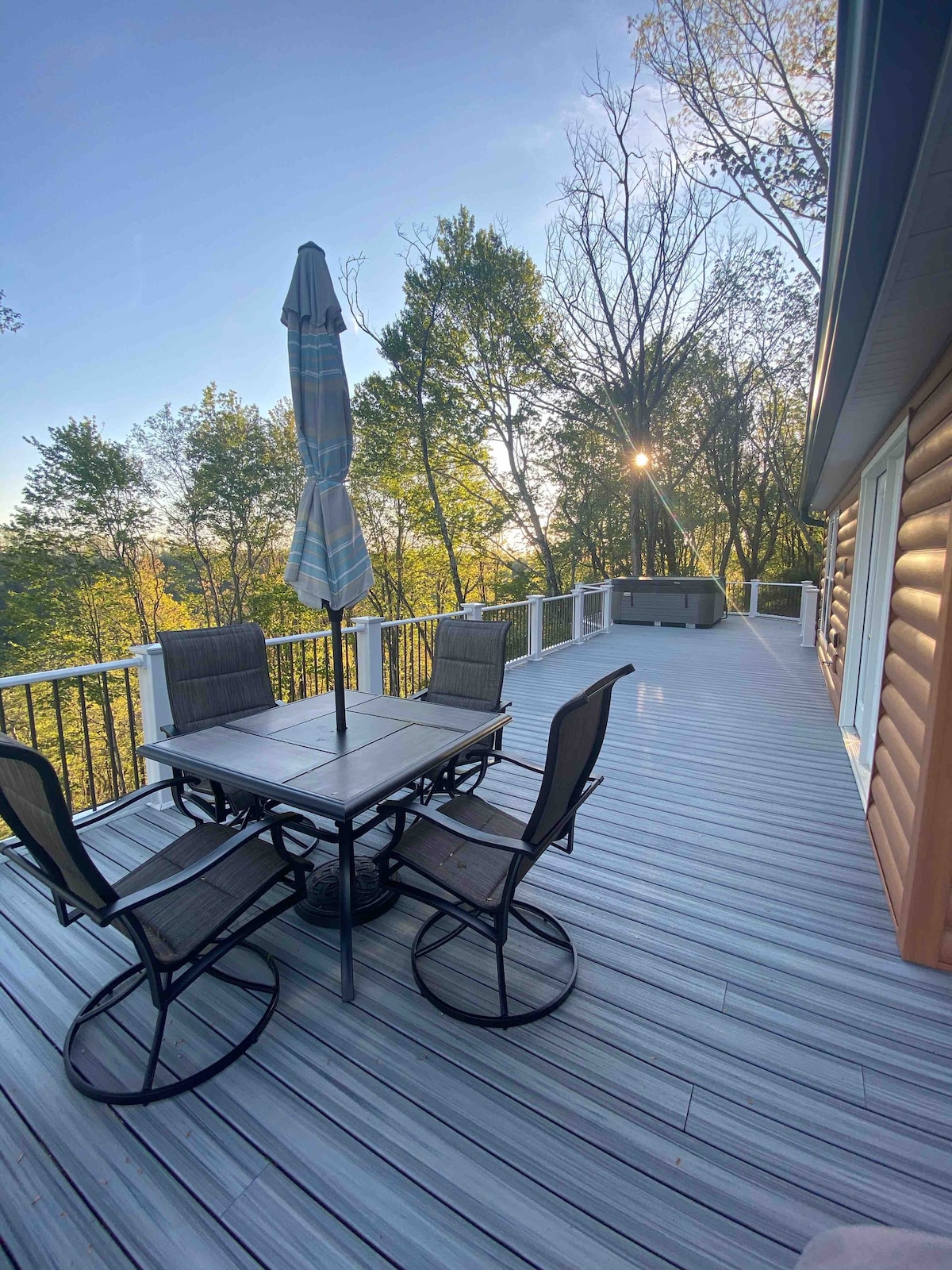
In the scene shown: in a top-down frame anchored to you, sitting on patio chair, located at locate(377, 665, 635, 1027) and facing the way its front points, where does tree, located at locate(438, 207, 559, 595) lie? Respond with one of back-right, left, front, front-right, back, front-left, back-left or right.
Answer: front-right

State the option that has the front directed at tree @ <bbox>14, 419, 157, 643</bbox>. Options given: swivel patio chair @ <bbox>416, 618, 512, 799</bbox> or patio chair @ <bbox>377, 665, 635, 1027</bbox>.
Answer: the patio chair

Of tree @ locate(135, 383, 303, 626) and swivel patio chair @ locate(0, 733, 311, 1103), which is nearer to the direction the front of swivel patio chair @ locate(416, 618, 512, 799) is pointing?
the swivel patio chair

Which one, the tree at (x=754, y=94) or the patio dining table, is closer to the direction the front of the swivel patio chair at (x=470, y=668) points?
the patio dining table

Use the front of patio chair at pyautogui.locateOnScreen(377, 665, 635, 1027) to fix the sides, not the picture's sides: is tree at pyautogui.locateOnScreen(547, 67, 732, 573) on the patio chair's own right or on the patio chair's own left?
on the patio chair's own right

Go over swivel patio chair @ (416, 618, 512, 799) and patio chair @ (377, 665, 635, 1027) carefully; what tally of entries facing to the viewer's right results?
0

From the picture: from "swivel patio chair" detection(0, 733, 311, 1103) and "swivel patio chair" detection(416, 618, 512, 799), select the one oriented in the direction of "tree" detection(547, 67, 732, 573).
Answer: "swivel patio chair" detection(0, 733, 311, 1103)

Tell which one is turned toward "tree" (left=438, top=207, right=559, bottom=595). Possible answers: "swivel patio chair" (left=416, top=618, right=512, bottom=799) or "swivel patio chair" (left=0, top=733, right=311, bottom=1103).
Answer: "swivel patio chair" (left=0, top=733, right=311, bottom=1103)

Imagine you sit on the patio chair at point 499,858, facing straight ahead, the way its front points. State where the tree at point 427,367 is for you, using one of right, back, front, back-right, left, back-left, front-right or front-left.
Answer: front-right

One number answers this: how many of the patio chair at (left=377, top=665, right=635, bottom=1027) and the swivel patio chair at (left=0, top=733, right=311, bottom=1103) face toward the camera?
0

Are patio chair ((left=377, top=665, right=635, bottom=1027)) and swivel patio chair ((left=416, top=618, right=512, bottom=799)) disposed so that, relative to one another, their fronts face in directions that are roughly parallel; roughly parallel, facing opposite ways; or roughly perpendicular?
roughly perpendicular

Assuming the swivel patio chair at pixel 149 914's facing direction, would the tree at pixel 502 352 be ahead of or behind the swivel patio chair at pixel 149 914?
ahead

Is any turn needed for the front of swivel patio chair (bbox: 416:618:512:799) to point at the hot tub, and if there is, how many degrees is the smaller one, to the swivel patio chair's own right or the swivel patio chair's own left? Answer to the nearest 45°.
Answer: approximately 180°

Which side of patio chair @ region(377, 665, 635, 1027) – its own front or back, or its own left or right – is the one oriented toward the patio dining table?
front

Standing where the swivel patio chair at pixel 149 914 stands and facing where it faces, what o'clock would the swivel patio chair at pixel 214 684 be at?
the swivel patio chair at pixel 214 684 is roughly at 11 o'clock from the swivel patio chair at pixel 149 914.
